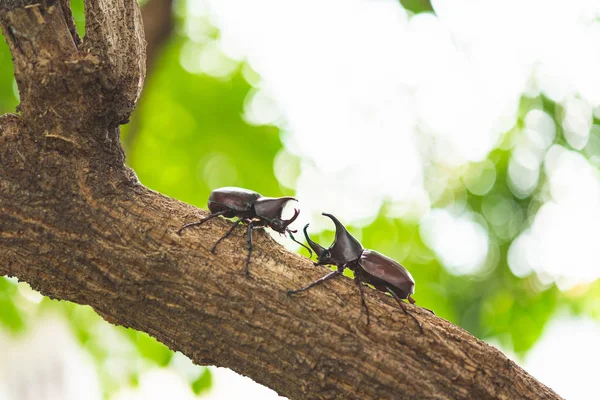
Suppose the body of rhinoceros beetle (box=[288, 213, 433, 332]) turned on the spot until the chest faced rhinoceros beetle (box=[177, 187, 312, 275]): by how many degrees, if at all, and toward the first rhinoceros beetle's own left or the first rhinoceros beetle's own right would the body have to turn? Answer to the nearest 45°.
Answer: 0° — it already faces it

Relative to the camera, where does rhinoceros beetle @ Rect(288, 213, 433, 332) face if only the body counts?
to the viewer's left

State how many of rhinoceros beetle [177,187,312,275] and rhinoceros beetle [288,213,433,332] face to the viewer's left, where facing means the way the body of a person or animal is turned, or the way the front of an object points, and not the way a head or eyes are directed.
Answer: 1

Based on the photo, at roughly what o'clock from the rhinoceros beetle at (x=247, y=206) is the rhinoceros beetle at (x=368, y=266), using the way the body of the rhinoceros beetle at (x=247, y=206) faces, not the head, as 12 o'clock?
the rhinoceros beetle at (x=368, y=266) is roughly at 1 o'clock from the rhinoceros beetle at (x=247, y=206).

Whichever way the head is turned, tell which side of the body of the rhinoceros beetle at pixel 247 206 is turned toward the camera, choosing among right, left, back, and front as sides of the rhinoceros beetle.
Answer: right

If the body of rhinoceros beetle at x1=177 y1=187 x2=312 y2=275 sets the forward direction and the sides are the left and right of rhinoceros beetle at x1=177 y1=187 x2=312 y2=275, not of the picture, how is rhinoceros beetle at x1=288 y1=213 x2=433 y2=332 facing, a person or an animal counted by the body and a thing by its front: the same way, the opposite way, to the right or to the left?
the opposite way

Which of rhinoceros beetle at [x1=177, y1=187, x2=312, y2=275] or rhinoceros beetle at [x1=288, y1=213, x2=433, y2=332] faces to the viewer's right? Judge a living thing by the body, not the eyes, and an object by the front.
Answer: rhinoceros beetle at [x1=177, y1=187, x2=312, y2=275]
